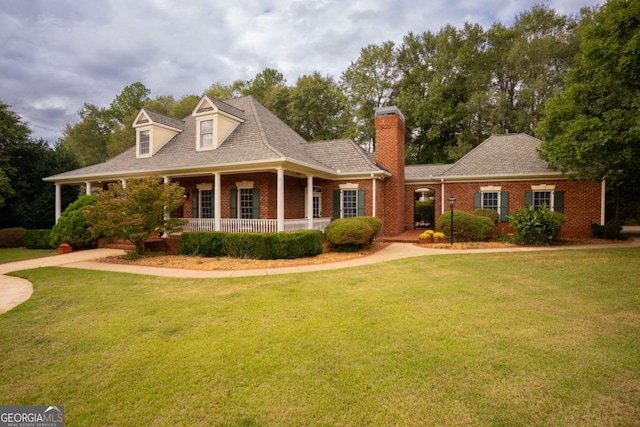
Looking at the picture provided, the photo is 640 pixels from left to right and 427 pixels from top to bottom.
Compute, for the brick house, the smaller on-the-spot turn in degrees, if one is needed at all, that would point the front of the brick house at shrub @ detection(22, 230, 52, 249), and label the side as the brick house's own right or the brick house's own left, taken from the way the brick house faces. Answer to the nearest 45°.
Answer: approximately 45° to the brick house's own right

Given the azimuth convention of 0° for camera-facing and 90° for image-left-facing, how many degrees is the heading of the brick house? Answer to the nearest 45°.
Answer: approximately 45°

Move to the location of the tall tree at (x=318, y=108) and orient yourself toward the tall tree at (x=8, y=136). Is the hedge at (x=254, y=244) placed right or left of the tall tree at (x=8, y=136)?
left

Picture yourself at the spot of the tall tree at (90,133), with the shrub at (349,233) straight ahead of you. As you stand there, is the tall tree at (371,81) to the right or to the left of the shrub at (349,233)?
left

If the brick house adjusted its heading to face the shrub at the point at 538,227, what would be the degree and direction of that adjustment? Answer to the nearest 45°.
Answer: approximately 135° to its left

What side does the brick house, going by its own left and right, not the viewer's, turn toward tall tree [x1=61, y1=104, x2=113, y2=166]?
right

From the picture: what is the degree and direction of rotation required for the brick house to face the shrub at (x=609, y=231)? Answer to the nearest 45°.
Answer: approximately 135° to its left

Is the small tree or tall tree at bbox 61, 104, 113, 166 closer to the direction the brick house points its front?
the small tree

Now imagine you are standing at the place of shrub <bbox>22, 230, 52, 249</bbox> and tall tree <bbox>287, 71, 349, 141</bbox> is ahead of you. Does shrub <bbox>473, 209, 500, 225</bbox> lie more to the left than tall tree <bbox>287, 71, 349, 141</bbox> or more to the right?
right
